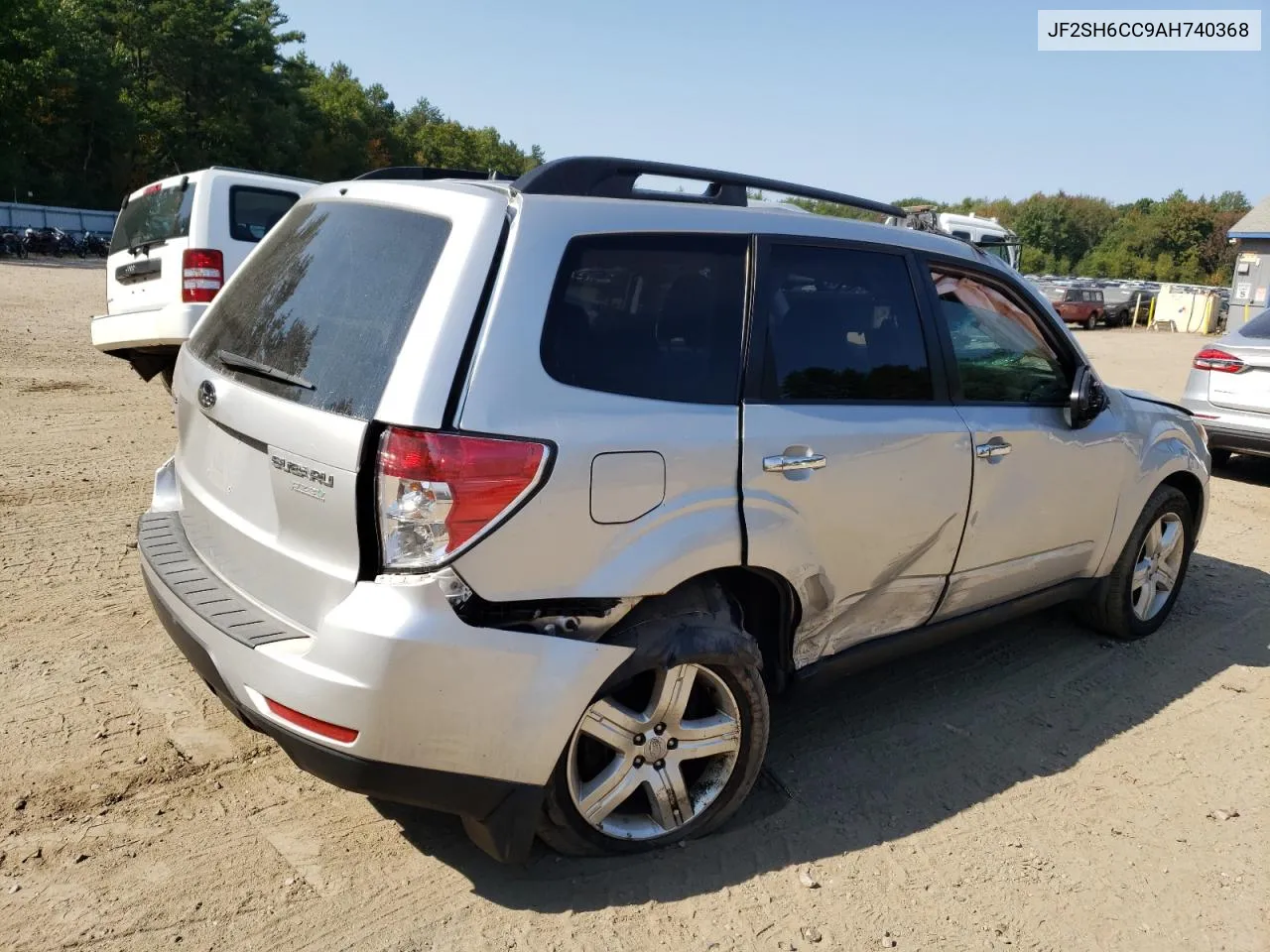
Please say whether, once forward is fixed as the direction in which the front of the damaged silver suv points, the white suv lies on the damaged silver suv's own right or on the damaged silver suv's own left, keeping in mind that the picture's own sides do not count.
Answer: on the damaged silver suv's own left

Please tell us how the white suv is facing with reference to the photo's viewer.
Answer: facing away from the viewer and to the right of the viewer

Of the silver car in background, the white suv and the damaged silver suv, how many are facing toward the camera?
0

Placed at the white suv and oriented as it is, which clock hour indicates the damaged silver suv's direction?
The damaged silver suv is roughly at 4 o'clock from the white suv.

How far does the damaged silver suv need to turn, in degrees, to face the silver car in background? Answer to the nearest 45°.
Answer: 0° — it already faces it

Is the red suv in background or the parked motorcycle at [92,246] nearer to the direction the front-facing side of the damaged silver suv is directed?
the red suv in background

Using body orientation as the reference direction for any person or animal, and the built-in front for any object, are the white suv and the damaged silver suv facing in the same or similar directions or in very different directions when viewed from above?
same or similar directions

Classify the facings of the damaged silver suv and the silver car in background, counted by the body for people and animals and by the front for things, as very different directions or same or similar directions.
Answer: same or similar directions

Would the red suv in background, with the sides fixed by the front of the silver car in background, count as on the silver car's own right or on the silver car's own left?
on the silver car's own left

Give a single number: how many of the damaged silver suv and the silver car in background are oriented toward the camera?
0

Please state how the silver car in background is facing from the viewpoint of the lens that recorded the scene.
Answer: facing away from the viewer and to the right of the viewer

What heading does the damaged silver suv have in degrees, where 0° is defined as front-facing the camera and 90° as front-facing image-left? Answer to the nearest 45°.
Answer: approximately 225°

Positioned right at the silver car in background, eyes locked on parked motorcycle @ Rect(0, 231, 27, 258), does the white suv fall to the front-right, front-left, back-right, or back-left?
front-left

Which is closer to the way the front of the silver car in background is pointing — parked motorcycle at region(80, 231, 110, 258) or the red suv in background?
the red suv in background

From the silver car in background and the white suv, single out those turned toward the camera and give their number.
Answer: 0

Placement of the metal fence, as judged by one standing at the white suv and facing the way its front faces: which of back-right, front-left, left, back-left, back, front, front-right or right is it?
front-left
